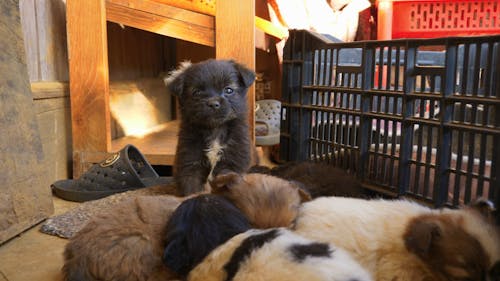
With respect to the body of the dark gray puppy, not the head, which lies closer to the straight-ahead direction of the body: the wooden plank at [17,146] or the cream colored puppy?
the cream colored puppy

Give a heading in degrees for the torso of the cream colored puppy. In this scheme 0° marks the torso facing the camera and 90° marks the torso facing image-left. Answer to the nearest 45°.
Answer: approximately 270°

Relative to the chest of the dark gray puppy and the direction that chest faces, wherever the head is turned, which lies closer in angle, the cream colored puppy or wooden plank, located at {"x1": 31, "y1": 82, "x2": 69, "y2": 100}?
the cream colored puppy

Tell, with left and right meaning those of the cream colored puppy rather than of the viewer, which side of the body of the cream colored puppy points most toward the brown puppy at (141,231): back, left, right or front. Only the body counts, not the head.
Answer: back

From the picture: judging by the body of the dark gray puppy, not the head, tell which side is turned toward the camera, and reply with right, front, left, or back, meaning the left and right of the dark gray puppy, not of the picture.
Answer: front

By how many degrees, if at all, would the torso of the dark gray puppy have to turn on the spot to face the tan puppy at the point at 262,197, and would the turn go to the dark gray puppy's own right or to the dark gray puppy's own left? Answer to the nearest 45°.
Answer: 0° — it already faces it

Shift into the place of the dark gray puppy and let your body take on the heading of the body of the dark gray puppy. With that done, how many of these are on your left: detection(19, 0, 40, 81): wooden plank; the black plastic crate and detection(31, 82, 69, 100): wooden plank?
1

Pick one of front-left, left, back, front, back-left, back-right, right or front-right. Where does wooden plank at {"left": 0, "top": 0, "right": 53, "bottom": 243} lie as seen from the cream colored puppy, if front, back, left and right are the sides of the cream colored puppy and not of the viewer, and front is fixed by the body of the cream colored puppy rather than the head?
back

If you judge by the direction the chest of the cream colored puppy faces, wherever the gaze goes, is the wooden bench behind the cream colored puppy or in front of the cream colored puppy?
behind

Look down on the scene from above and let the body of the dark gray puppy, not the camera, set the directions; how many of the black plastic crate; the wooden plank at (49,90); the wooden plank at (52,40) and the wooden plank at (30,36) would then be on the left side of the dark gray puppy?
1

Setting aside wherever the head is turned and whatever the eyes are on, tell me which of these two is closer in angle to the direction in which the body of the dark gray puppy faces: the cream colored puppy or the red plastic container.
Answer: the cream colored puppy

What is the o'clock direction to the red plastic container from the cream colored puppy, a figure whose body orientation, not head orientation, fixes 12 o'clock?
The red plastic container is roughly at 9 o'clock from the cream colored puppy.
